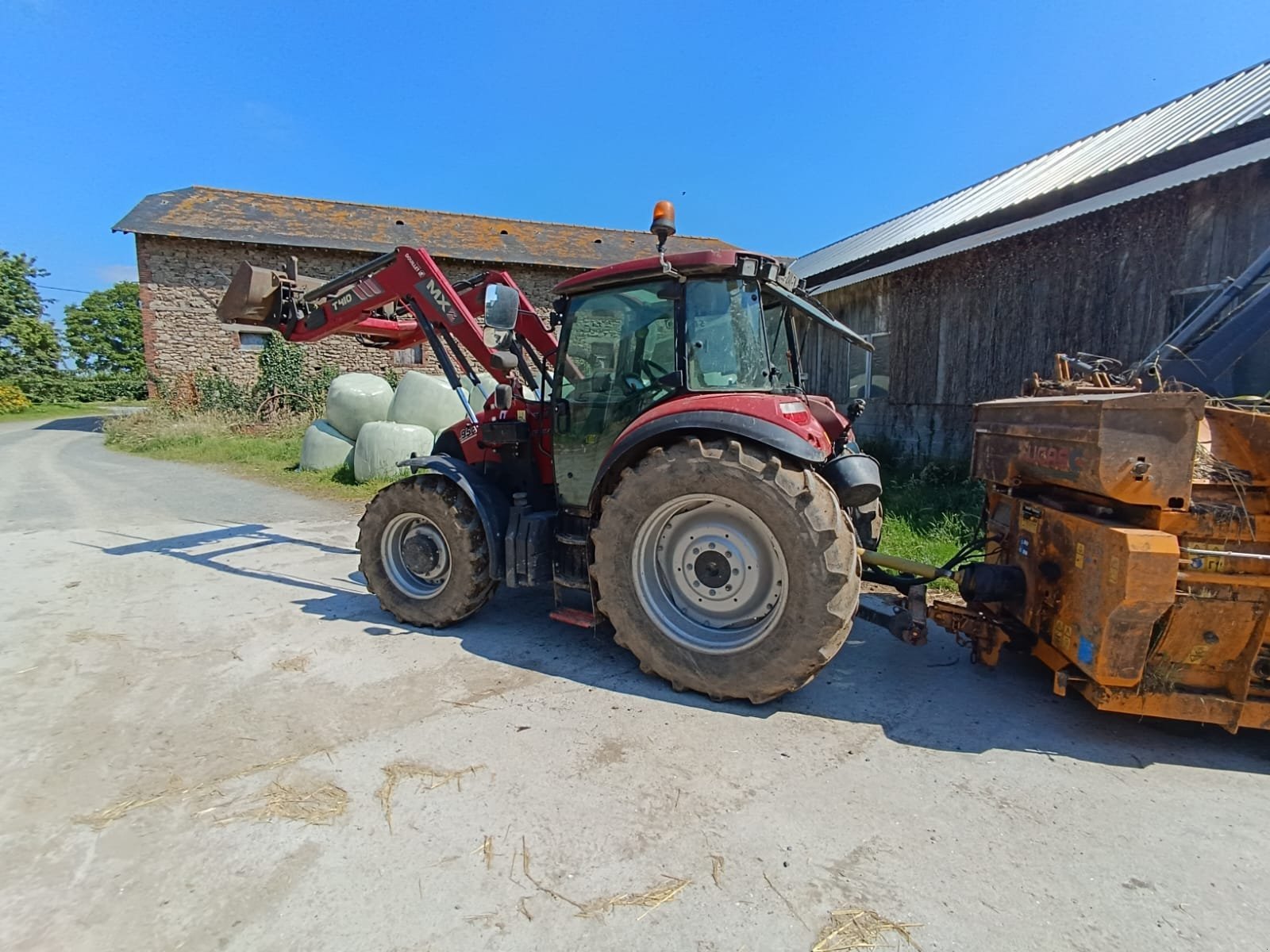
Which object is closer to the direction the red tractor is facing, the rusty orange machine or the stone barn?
the stone barn

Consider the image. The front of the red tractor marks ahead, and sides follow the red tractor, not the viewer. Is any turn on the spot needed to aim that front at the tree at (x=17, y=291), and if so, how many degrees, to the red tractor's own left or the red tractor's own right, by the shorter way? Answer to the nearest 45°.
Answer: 0° — it already faces it

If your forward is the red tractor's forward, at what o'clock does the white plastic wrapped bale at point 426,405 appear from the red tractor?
The white plastic wrapped bale is roughly at 1 o'clock from the red tractor.

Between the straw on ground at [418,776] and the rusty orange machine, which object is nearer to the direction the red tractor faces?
the straw on ground

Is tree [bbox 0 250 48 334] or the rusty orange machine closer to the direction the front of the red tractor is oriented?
the tree

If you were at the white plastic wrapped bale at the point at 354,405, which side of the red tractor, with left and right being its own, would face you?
front

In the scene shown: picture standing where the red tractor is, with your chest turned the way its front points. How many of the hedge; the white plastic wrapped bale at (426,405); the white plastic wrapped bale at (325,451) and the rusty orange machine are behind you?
1

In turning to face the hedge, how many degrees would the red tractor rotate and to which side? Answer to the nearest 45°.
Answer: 0° — it already faces it

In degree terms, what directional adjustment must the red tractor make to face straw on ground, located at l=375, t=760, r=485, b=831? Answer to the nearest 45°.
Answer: approximately 90° to its left

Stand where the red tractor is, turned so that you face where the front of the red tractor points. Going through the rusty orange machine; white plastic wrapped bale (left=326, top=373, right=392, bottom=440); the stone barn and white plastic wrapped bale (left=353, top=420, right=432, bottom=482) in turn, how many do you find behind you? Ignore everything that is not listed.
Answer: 1

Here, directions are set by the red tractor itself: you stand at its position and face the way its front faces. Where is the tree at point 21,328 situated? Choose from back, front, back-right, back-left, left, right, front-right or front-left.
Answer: front

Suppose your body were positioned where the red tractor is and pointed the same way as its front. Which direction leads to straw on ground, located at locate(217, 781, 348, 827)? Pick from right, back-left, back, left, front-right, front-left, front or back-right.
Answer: left

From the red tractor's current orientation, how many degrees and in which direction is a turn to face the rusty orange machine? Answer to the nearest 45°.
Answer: approximately 180°

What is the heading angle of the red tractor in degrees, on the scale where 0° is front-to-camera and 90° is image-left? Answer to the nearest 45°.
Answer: approximately 135°

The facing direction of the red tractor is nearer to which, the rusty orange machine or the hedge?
the hedge
